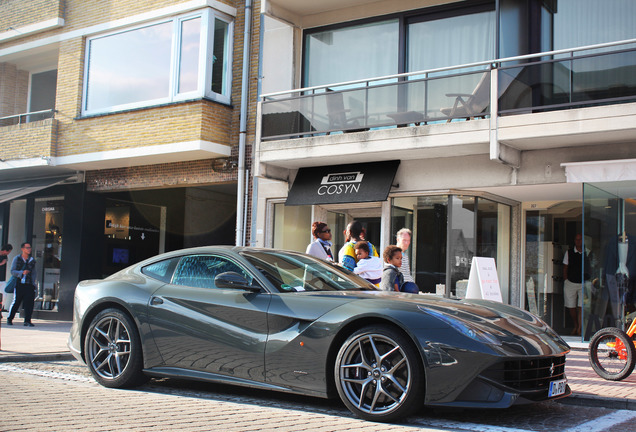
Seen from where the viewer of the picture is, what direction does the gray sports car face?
facing the viewer and to the right of the viewer

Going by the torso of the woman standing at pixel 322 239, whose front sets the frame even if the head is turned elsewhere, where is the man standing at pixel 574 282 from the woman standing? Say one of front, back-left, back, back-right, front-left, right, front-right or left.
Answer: front-left

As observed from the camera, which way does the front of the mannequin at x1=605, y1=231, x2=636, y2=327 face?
facing the viewer

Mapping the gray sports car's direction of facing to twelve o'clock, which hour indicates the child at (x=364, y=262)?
The child is roughly at 8 o'clock from the gray sports car.

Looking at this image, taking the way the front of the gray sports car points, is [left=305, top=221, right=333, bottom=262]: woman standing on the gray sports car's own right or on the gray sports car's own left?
on the gray sports car's own left
